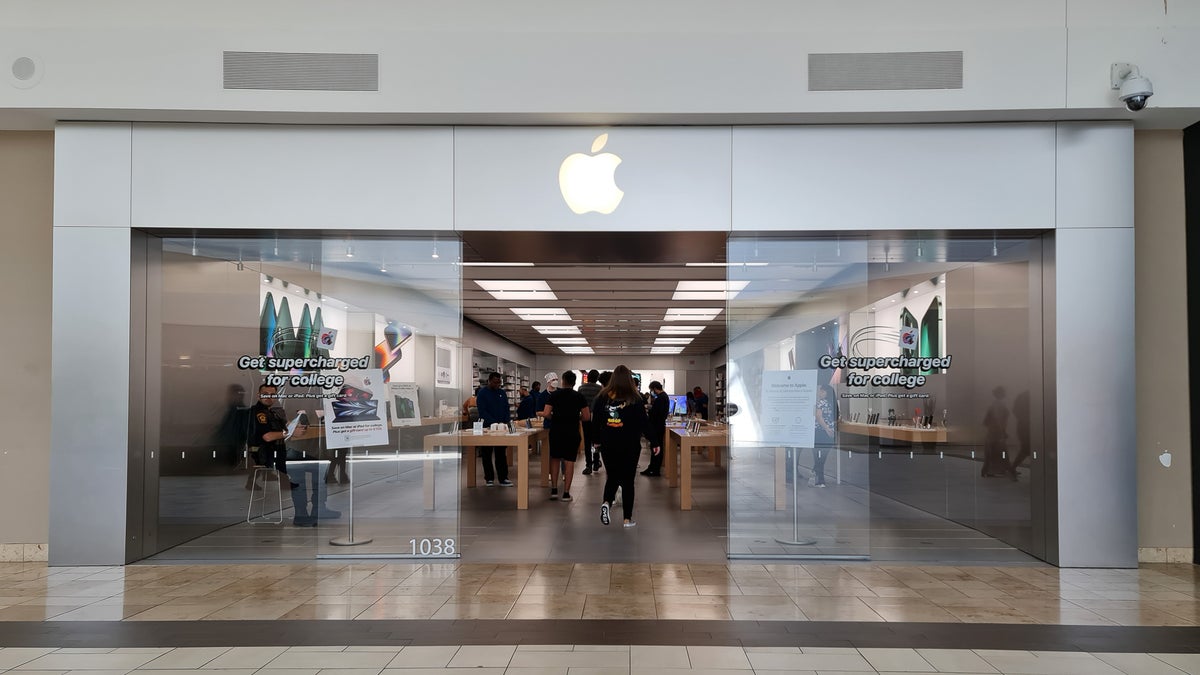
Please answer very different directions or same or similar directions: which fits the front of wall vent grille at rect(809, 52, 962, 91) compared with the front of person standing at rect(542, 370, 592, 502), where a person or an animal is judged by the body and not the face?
very different directions

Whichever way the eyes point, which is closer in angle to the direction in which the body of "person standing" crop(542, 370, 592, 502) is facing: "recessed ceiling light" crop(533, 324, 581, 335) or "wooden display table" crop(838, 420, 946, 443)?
the recessed ceiling light

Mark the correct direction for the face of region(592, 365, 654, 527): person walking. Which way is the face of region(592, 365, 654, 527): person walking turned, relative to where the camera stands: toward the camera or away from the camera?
away from the camera

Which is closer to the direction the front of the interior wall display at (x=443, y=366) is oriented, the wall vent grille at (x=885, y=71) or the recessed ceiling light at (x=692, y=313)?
the wall vent grille

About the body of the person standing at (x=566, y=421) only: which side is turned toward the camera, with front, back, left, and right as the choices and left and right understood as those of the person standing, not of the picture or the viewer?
back

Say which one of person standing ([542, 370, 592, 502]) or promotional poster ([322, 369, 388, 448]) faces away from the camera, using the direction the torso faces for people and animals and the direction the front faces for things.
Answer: the person standing

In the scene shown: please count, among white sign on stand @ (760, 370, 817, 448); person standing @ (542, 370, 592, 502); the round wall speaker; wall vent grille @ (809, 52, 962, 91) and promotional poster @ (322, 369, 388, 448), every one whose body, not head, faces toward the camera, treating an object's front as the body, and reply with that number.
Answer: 4

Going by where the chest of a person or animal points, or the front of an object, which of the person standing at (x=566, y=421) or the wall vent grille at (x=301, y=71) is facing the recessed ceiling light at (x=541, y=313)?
the person standing
